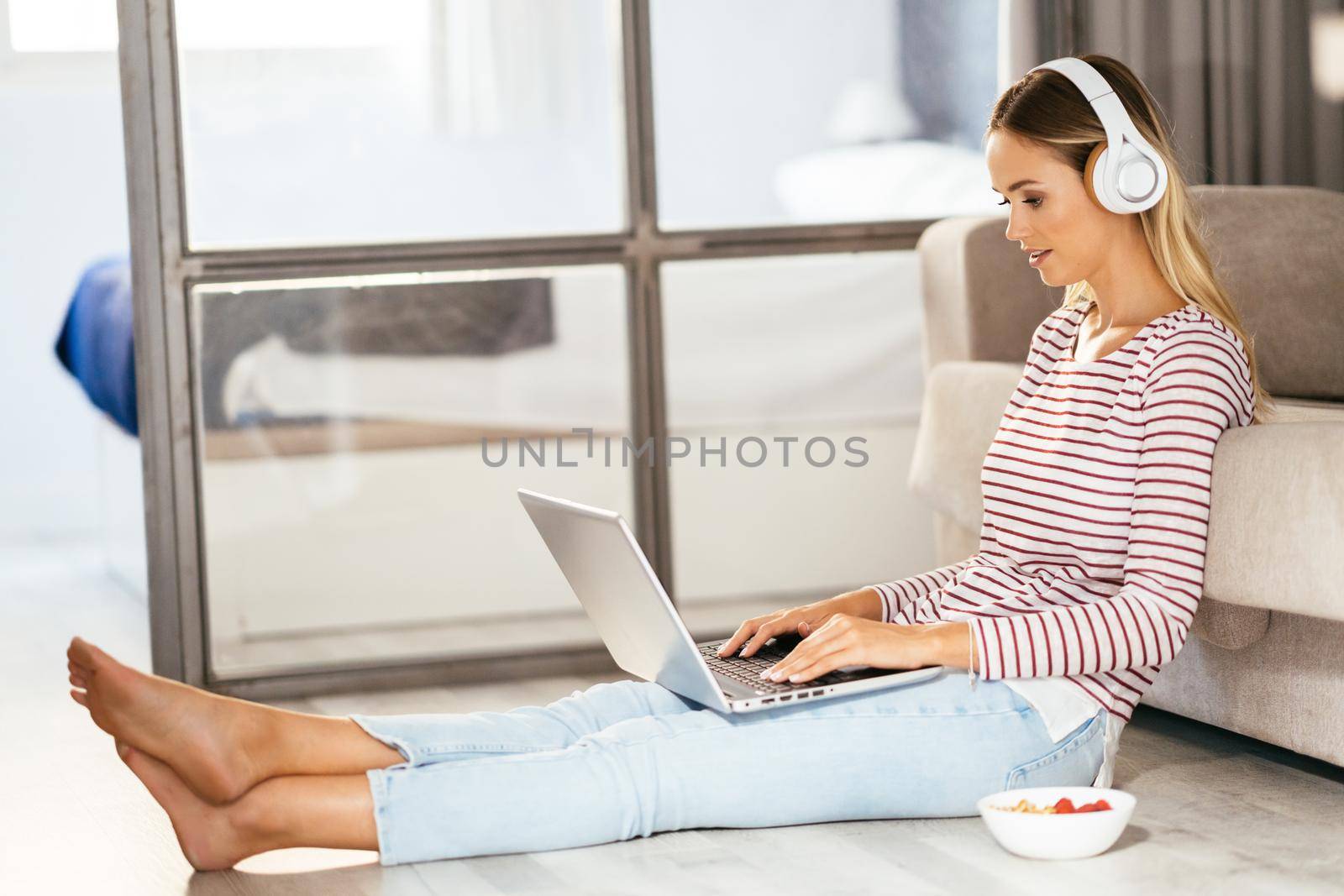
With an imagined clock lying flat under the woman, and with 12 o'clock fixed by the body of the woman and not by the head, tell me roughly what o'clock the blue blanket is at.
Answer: The blue blanket is roughly at 2 o'clock from the woman.

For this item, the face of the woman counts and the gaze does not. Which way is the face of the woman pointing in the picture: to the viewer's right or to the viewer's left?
to the viewer's left

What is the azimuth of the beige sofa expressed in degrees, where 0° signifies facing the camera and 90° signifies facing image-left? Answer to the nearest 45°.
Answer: approximately 45°

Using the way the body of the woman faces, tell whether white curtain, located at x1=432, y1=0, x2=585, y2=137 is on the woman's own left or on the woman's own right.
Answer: on the woman's own right

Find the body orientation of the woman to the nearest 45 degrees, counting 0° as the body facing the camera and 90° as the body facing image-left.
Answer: approximately 90°
